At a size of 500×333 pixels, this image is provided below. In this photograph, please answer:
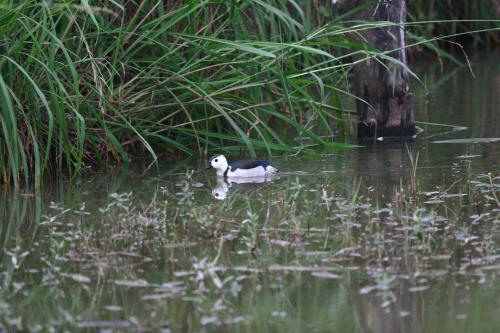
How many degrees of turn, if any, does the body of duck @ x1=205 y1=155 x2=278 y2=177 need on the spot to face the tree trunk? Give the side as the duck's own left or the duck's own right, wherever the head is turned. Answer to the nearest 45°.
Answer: approximately 135° to the duck's own right

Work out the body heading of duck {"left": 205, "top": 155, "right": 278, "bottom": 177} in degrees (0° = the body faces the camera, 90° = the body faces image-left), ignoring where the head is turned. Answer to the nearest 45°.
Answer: approximately 90°
